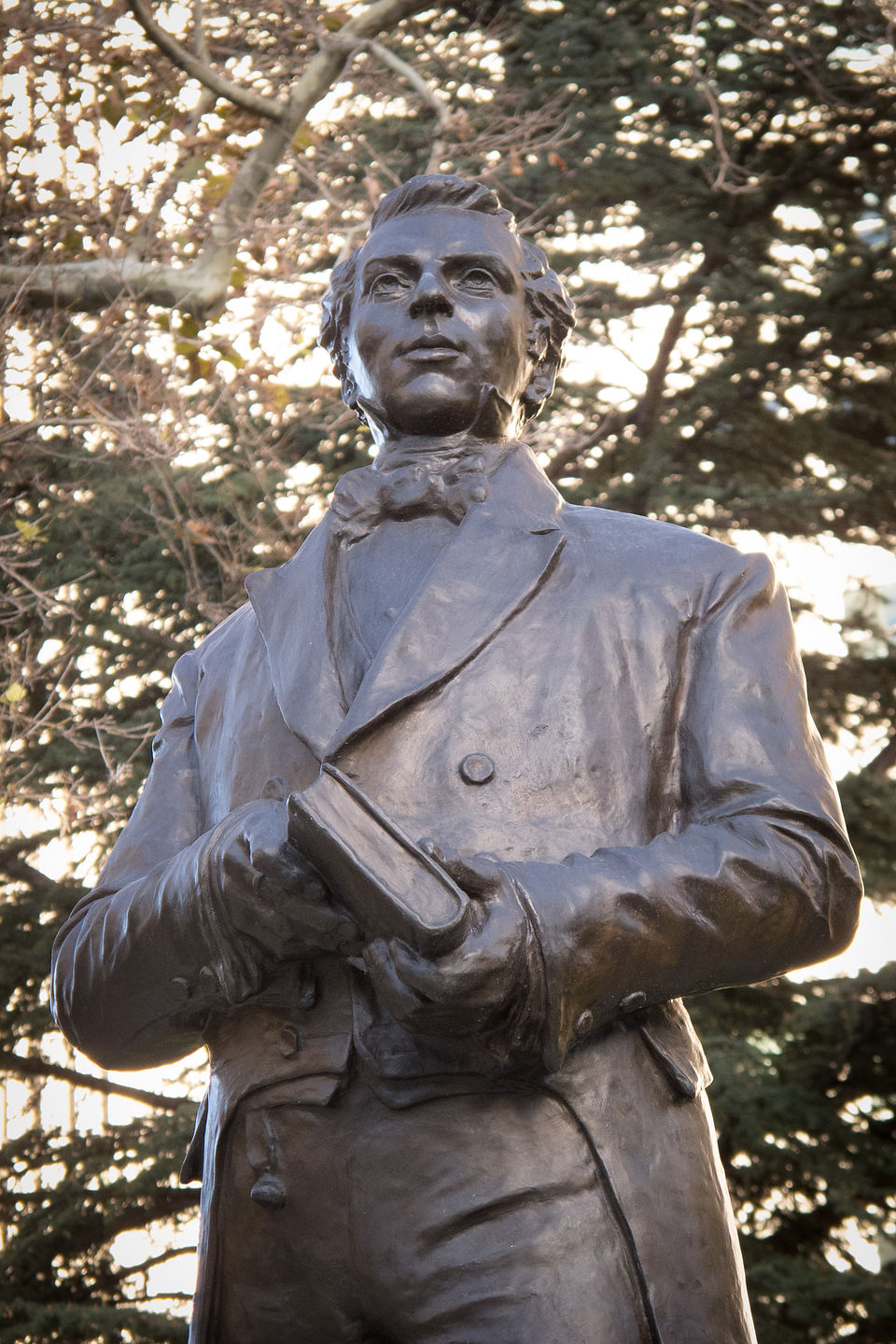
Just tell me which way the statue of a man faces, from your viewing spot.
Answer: facing the viewer and to the left of the viewer
